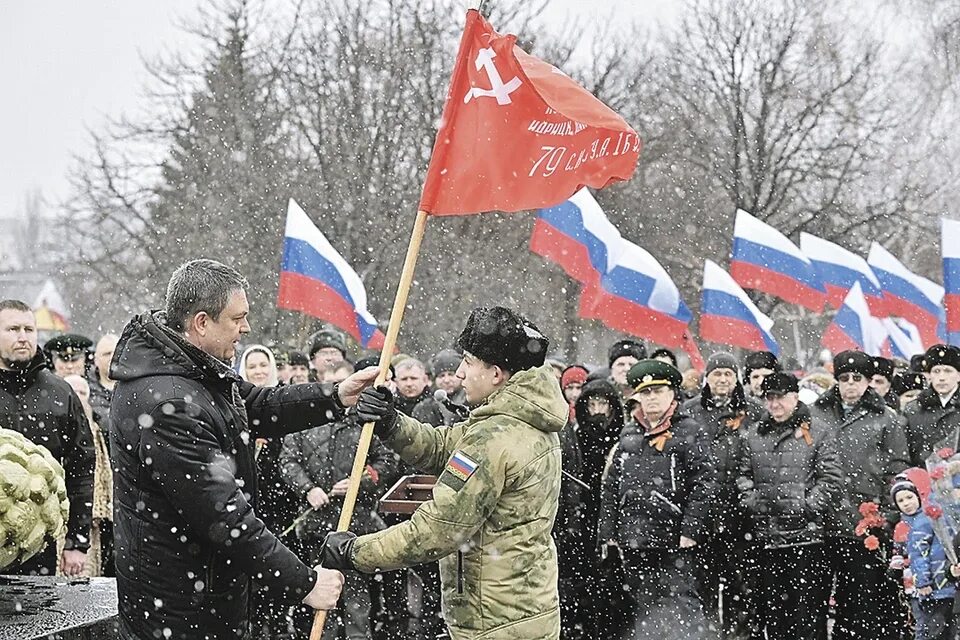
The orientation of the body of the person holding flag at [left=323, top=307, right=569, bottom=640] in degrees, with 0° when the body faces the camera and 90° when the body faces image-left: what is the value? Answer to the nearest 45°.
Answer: approximately 90°

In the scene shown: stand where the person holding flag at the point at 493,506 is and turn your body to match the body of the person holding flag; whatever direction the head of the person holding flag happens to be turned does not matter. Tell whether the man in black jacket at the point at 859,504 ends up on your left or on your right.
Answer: on your right

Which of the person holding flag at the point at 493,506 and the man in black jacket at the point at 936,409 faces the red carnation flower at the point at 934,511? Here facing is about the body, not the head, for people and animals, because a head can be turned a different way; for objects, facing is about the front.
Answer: the man in black jacket

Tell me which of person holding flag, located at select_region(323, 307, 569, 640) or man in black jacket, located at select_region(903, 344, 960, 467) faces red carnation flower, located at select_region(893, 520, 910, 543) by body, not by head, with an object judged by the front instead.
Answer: the man in black jacket

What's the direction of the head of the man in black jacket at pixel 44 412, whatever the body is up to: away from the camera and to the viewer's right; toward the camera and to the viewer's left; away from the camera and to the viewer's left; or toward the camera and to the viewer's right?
toward the camera and to the viewer's right

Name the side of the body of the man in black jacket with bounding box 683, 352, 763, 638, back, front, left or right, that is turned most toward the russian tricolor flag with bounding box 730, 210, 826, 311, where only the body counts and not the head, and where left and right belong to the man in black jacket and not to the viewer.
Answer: back

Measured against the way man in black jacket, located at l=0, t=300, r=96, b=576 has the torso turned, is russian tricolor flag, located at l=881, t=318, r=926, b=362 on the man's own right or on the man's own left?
on the man's own left

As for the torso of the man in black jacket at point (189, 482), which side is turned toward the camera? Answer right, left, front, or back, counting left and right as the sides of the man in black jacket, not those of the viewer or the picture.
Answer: right
